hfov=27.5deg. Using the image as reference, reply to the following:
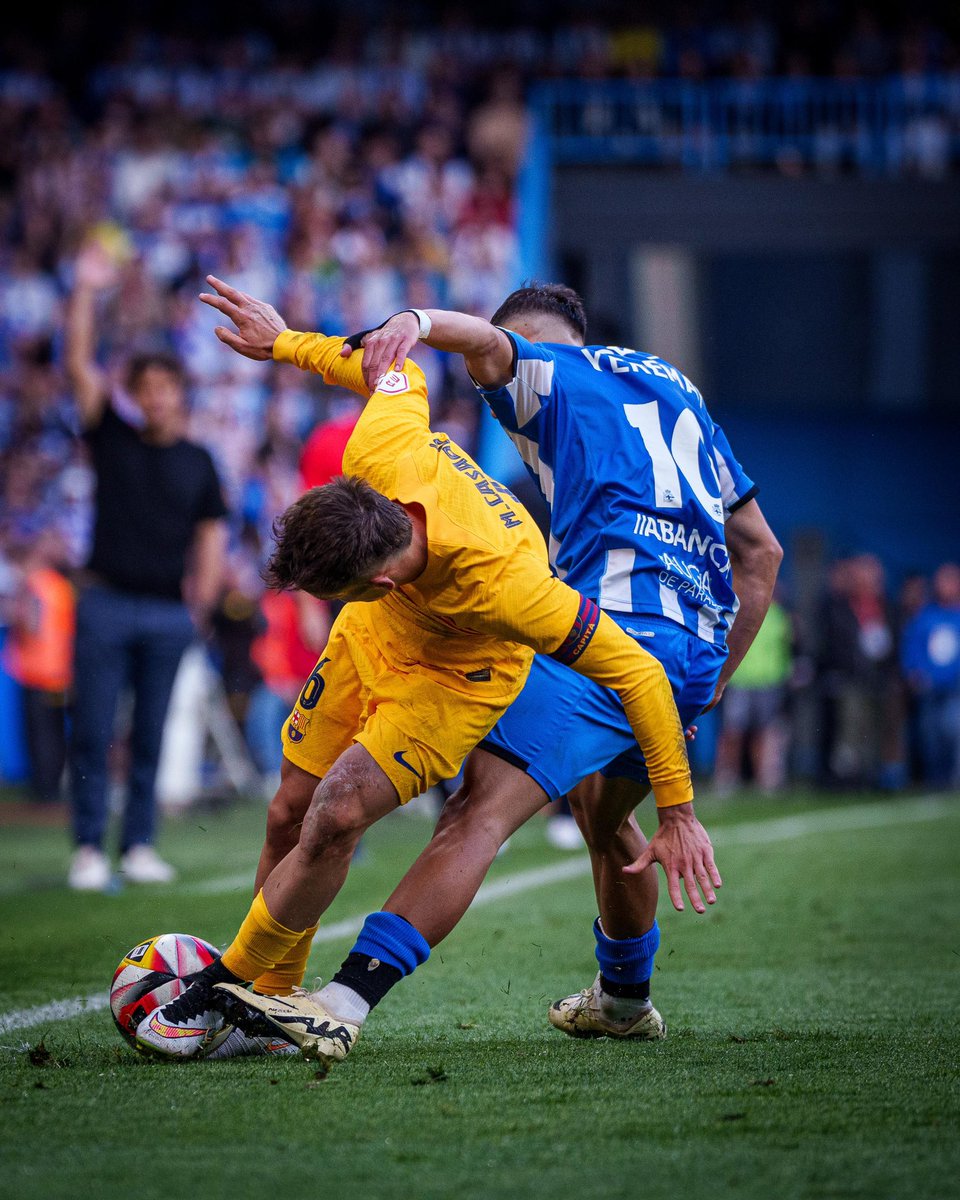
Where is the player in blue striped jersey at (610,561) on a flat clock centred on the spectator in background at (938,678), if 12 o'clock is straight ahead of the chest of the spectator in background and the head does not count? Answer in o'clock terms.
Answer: The player in blue striped jersey is roughly at 12 o'clock from the spectator in background.

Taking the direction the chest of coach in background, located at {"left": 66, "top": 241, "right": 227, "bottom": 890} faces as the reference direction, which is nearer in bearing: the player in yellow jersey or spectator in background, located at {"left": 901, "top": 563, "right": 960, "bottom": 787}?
the player in yellow jersey

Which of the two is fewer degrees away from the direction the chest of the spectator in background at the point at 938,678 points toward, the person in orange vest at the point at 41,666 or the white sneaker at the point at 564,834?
the white sneaker

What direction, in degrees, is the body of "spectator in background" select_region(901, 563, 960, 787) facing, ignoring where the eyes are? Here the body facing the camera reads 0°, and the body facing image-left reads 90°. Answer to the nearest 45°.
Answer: approximately 0°

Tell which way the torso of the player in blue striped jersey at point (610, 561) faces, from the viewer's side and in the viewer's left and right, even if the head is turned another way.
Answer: facing away from the viewer and to the left of the viewer

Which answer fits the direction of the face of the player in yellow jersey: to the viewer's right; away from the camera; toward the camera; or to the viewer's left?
to the viewer's left

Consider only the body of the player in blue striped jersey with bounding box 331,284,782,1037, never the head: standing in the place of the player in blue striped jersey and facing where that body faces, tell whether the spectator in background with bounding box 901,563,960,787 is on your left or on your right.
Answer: on your right

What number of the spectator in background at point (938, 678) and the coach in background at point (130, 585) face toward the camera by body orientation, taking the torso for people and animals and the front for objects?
2

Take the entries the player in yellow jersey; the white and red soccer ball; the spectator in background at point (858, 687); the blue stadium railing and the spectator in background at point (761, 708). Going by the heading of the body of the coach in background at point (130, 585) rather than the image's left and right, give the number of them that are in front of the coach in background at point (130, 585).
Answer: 2
